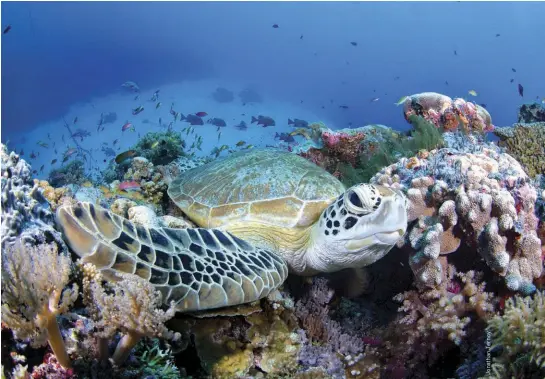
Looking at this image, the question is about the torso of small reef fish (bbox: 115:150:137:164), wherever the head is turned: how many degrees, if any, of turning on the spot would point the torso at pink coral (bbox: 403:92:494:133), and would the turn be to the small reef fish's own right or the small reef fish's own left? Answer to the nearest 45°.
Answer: approximately 180°

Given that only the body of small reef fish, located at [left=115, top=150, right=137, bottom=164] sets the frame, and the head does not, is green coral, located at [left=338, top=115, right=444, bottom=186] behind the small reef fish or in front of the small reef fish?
behind

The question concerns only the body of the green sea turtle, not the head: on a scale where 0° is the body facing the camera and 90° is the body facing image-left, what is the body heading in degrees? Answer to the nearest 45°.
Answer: approximately 315°

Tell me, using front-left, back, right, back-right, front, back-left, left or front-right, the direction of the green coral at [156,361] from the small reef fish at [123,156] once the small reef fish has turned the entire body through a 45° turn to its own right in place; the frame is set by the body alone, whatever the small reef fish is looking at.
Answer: back-left

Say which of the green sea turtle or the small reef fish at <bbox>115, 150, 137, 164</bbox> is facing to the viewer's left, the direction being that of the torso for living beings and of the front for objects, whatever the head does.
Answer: the small reef fish

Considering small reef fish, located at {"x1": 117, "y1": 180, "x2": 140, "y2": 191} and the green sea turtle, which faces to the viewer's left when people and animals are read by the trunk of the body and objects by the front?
the small reef fish

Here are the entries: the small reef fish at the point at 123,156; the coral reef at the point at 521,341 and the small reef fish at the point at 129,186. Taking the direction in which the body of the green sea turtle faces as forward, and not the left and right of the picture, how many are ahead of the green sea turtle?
1

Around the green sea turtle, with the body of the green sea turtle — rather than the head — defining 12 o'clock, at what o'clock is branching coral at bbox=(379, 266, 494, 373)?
The branching coral is roughly at 11 o'clock from the green sea turtle.

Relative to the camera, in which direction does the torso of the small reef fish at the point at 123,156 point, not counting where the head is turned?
to the viewer's left

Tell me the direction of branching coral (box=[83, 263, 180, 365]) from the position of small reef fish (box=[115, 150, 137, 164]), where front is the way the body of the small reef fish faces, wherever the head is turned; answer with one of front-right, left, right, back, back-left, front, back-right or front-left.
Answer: left
